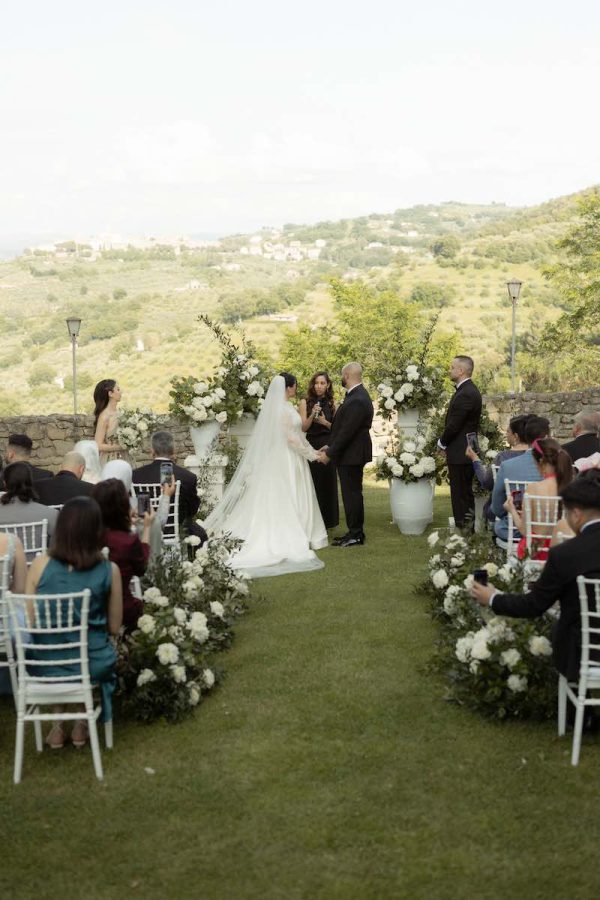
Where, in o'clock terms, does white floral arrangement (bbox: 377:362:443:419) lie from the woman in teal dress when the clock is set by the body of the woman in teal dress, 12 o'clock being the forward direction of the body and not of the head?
The white floral arrangement is roughly at 1 o'clock from the woman in teal dress.

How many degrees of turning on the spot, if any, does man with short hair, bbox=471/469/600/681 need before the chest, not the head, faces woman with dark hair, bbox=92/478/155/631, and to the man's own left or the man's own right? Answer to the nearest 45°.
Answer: approximately 45° to the man's own left

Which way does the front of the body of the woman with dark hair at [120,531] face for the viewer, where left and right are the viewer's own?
facing away from the viewer and to the right of the viewer

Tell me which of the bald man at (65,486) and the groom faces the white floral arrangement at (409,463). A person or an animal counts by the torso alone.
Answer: the bald man

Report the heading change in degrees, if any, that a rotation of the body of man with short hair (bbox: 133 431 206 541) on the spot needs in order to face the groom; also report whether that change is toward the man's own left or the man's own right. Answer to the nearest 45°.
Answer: approximately 45° to the man's own right

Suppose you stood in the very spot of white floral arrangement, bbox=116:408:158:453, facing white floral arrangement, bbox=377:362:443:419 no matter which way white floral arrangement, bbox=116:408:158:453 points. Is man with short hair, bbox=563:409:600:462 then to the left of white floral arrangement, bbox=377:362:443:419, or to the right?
right

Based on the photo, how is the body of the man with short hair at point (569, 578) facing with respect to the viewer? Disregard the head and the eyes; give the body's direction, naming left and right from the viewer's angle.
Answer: facing away from the viewer and to the left of the viewer

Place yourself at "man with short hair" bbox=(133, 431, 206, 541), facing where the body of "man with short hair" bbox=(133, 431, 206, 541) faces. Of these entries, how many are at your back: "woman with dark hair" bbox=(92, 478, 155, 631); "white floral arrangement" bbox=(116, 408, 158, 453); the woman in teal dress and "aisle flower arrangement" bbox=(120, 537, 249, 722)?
3

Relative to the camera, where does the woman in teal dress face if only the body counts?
away from the camera

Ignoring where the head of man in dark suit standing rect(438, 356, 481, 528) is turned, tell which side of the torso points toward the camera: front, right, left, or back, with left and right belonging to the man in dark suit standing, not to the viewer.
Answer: left

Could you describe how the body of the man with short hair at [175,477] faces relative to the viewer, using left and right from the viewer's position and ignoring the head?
facing away from the viewer

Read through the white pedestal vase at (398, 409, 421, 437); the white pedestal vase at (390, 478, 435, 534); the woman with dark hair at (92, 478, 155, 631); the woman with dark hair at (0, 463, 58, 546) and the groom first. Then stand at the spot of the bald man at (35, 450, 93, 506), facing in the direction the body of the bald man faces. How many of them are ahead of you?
3

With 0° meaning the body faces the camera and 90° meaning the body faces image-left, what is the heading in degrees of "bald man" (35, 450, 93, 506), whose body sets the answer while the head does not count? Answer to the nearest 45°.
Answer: approximately 225°

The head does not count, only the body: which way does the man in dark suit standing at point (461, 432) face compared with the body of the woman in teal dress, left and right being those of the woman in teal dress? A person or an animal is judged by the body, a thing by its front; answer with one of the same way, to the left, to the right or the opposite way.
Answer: to the left
